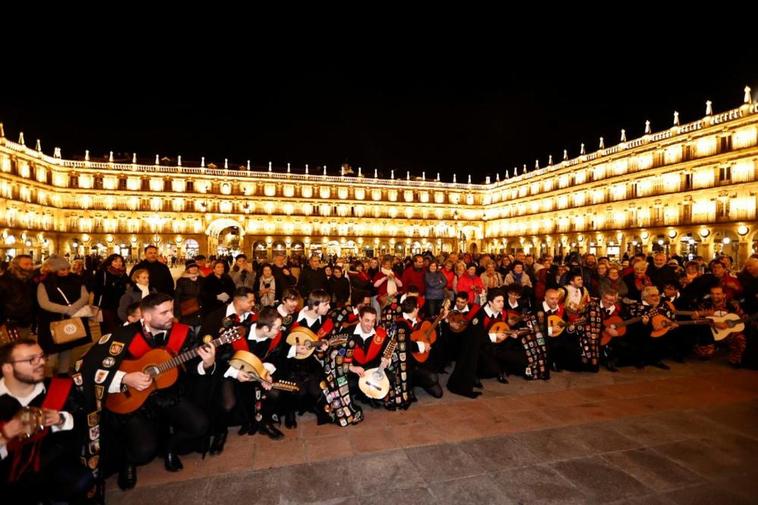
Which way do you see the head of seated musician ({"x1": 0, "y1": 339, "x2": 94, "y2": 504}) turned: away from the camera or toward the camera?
toward the camera

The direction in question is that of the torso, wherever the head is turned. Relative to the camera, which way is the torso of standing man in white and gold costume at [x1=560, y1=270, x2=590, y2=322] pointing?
toward the camera

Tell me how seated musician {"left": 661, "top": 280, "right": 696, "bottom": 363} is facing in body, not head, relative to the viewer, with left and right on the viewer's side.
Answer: facing the viewer and to the left of the viewer

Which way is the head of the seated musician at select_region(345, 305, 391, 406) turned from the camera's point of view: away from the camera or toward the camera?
toward the camera

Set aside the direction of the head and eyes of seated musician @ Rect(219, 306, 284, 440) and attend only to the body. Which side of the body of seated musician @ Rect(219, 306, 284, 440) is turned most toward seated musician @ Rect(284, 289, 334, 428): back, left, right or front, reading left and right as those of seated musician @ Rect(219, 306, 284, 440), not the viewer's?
left

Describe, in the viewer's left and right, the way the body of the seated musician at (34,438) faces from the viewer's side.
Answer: facing the viewer and to the right of the viewer

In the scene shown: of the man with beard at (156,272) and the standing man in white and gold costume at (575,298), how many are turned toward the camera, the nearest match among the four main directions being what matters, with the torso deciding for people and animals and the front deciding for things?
2

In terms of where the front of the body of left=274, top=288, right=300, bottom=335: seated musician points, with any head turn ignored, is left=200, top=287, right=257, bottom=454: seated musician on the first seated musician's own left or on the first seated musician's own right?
on the first seated musician's own right

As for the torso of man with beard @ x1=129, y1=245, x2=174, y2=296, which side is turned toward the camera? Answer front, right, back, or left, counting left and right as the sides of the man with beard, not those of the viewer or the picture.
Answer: front

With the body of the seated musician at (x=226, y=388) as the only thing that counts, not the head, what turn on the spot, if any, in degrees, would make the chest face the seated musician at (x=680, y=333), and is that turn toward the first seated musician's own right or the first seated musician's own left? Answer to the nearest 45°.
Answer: approximately 45° to the first seated musician's own left
